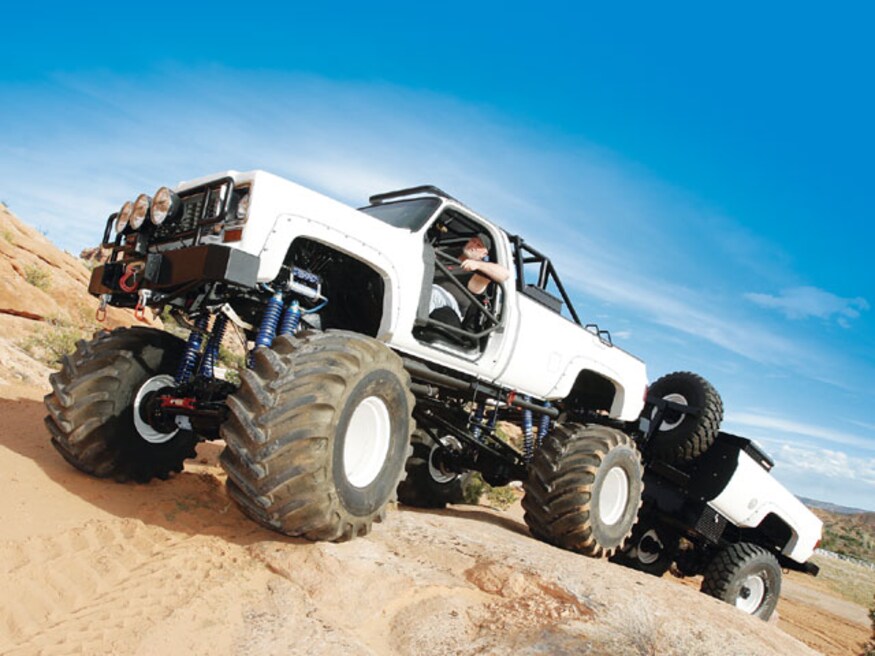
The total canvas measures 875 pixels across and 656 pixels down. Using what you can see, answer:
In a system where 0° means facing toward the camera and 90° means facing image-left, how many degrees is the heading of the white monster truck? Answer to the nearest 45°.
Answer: approximately 45°

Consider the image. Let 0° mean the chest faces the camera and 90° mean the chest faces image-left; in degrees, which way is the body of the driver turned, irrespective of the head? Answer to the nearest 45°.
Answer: approximately 45°
